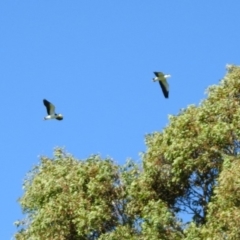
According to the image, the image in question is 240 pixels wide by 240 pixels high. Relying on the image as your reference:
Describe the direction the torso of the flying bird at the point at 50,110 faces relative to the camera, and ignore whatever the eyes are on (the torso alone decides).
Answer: to the viewer's right

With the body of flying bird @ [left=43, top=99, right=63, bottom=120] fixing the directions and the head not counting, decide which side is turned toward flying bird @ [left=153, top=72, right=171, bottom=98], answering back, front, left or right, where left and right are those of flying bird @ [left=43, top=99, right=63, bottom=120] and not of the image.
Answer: front
